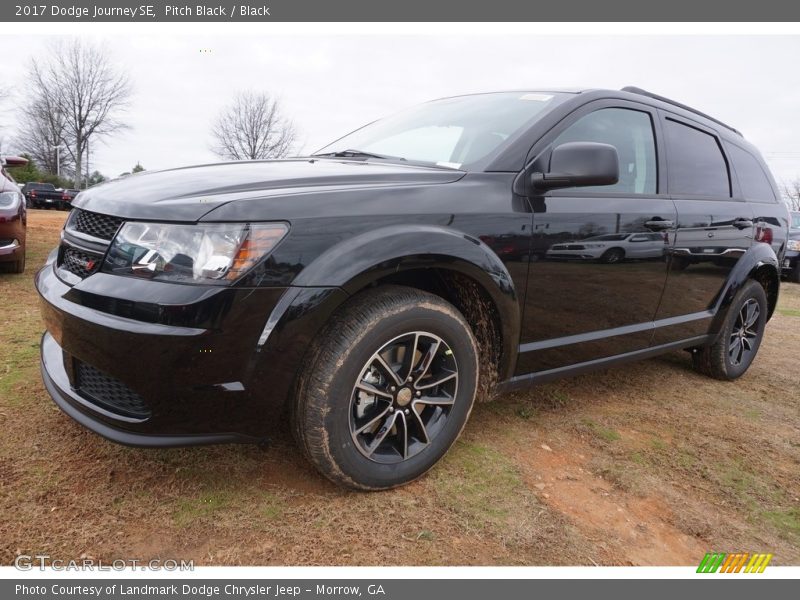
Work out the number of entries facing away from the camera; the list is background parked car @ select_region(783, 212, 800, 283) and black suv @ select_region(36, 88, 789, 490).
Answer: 0

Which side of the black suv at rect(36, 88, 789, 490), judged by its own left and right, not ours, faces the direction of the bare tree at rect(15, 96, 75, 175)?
right

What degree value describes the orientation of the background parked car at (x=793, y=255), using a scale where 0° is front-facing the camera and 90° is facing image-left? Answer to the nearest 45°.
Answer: approximately 45°

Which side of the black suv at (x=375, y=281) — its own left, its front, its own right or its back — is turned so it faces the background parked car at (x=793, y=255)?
back

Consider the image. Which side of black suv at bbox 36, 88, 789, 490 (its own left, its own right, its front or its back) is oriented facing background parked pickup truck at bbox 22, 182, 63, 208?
right

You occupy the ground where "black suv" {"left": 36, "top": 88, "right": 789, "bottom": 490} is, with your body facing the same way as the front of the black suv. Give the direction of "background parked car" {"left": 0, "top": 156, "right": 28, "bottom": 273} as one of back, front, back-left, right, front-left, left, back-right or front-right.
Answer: right

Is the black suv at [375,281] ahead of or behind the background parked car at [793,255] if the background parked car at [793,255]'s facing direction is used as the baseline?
ahead
